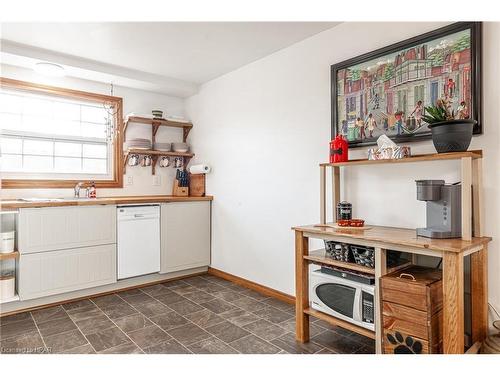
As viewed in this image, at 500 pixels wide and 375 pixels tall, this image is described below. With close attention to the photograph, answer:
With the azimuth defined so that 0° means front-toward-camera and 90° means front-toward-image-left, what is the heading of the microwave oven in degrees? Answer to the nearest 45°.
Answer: approximately 45°

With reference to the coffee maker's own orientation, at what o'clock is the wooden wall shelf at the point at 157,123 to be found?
The wooden wall shelf is roughly at 2 o'clock from the coffee maker.

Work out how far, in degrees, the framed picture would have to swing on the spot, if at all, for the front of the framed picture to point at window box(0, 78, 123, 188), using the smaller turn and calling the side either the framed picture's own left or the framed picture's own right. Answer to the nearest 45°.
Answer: approximately 45° to the framed picture's own right

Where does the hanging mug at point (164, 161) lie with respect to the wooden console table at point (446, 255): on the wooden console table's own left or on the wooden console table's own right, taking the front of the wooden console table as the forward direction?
on the wooden console table's own right

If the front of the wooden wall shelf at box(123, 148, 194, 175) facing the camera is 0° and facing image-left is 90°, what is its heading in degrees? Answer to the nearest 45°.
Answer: approximately 315°

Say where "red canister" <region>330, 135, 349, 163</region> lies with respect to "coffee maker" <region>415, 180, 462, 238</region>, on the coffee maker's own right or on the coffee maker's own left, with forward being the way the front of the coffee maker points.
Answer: on the coffee maker's own right

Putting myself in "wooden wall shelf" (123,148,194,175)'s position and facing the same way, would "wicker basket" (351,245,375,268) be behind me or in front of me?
in front

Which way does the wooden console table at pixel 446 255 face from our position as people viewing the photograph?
facing the viewer and to the left of the viewer

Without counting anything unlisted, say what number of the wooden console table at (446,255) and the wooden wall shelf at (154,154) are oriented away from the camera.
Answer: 0

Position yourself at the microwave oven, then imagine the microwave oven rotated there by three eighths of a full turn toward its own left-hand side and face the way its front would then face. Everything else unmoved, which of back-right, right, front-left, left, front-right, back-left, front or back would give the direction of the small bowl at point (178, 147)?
back-left

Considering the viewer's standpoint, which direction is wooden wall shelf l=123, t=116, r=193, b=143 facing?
facing the viewer and to the right of the viewer

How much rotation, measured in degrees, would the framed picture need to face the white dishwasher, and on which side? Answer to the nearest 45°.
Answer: approximately 45° to its right
